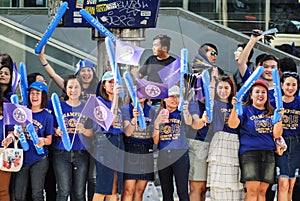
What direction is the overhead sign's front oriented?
toward the camera

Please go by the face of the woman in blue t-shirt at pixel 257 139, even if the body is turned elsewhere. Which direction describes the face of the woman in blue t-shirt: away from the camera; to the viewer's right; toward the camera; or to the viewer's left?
toward the camera

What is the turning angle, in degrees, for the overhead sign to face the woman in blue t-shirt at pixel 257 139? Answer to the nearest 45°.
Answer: approximately 90° to its left
